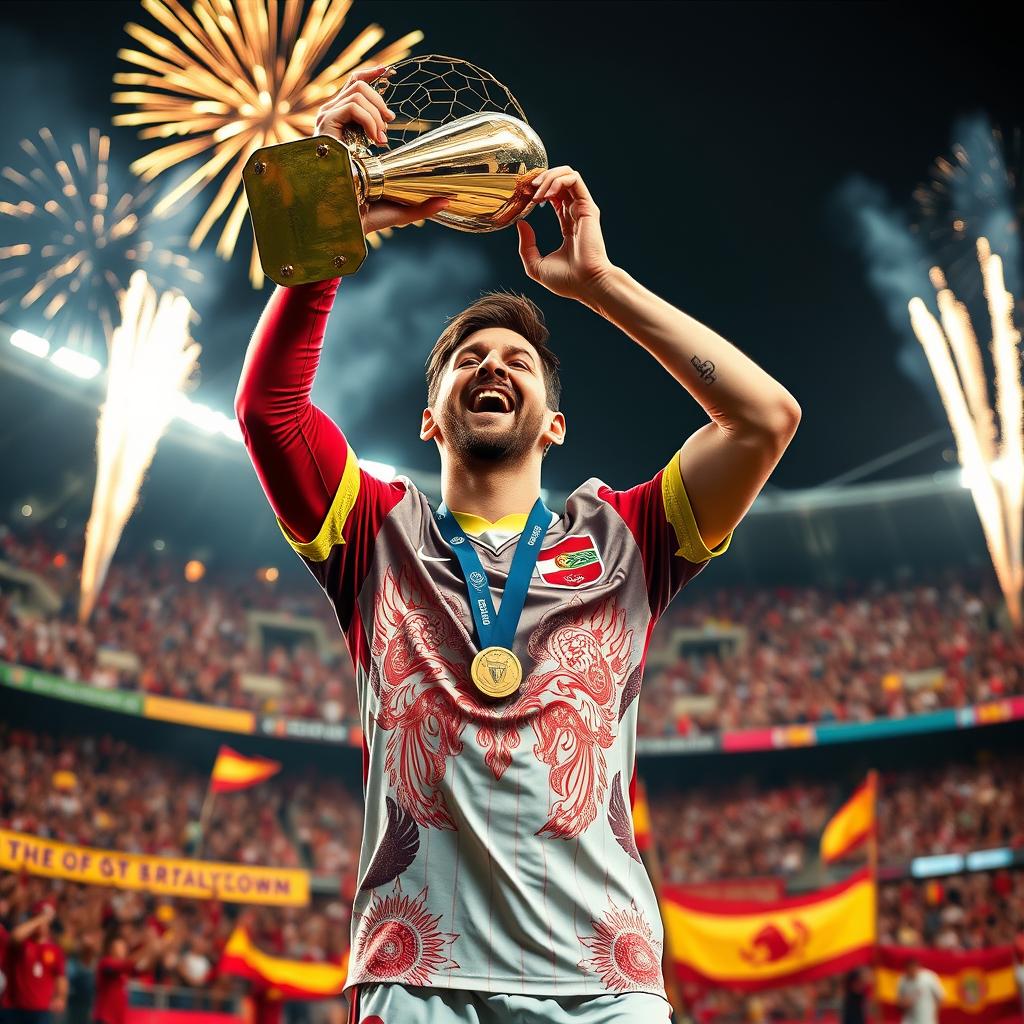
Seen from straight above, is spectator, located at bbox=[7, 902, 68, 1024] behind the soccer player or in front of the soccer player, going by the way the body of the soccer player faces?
behind

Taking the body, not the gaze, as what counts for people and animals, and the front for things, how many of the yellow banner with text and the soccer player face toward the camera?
2

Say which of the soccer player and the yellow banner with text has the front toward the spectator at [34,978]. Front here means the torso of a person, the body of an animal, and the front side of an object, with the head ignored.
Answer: the yellow banner with text

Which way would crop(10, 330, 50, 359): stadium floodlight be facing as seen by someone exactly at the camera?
facing the viewer and to the right of the viewer

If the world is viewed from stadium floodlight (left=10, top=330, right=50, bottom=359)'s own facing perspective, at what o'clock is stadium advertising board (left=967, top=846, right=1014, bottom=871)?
stadium advertising board (left=967, top=846, right=1014, bottom=871) is roughly at 11 o'clock from stadium floodlight (left=10, top=330, right=50, bottom=359).

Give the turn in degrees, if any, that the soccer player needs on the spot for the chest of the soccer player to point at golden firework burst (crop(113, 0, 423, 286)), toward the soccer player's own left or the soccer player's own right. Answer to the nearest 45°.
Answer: approximately 180°
